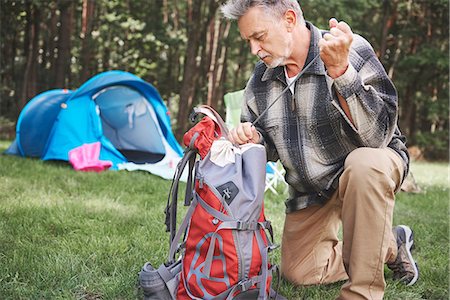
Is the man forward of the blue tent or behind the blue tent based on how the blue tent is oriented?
forward

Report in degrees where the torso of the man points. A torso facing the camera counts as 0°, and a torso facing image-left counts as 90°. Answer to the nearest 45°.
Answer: approximately 45°

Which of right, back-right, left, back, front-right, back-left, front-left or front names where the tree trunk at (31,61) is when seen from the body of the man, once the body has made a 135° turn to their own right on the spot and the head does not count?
front-left

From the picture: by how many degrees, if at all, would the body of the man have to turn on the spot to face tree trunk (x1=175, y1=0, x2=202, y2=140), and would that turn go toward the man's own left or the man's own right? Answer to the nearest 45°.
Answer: approximately 135° to the man's own right

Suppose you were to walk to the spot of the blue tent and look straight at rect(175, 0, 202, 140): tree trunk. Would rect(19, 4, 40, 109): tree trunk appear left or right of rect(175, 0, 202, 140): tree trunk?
left

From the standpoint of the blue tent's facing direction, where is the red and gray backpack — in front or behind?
in front

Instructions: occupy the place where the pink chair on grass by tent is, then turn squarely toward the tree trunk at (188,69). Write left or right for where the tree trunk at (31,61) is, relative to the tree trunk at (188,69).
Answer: left

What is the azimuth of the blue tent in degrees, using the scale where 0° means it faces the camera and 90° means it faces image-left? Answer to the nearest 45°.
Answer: approximately 315°

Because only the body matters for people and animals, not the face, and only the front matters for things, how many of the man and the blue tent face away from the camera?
0

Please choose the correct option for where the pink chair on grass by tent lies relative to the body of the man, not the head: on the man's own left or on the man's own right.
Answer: on the man's own right

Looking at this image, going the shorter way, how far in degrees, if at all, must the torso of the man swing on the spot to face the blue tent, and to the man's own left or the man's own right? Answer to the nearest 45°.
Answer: approximately 90° to the man's own right

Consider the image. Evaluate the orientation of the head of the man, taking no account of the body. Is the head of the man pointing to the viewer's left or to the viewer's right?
to the viewer's left

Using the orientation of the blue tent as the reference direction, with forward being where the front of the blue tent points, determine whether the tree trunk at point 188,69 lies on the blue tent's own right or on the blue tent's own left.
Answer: on the blue tent's own left

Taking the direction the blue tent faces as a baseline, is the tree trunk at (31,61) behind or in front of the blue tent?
behind
